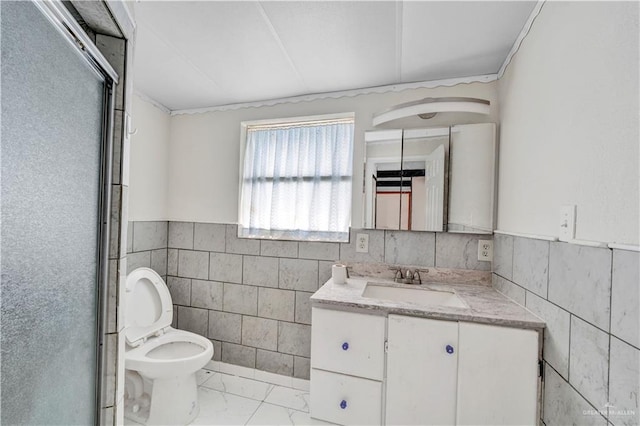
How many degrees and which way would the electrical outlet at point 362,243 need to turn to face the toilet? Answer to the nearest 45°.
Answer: approximately 90° to its right

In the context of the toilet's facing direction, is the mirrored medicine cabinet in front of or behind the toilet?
in front

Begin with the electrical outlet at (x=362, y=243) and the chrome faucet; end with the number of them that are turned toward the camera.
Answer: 2

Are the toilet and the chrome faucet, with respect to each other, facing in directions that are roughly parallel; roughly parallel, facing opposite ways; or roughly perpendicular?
roughly perpendicular

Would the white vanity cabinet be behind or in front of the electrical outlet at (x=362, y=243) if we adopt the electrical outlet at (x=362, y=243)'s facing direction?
in front

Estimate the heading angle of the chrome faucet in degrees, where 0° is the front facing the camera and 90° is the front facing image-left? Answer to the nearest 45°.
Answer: approximately 0°

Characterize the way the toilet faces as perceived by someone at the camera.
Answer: facing the viewer and to the right of the viewer

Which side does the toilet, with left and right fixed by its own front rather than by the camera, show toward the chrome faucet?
front

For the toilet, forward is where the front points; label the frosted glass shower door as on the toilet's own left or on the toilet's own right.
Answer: on the toilet's own right

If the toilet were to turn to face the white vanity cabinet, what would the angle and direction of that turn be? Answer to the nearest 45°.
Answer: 0° — it already faces it
